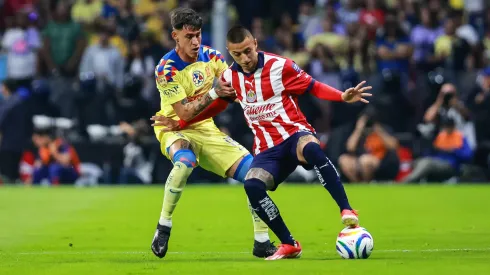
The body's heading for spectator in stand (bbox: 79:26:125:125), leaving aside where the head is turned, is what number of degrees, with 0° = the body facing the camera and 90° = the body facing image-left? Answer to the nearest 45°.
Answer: approximately 0°

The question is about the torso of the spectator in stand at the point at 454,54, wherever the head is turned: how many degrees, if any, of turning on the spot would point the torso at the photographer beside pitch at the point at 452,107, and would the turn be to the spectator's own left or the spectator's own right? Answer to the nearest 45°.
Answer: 0° — they already face them

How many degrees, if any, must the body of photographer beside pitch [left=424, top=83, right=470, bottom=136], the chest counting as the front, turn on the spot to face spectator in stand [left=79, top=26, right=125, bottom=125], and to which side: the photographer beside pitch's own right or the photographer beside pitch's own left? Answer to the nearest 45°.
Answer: approximately 90° to the photographer beside pitch's own right

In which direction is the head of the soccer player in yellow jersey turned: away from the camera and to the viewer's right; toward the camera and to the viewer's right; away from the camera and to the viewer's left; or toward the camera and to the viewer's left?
toward the camera and to the viewer's right

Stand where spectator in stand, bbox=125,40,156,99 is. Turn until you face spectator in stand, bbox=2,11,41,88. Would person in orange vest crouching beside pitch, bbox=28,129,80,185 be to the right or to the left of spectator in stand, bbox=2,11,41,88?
left

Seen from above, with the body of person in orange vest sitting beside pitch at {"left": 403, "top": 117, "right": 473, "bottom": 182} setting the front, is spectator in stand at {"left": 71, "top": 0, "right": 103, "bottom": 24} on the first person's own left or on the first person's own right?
on the first person's own right

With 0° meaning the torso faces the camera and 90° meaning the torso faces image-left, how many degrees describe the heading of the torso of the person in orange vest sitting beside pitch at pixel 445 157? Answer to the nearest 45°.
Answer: approximately 45°

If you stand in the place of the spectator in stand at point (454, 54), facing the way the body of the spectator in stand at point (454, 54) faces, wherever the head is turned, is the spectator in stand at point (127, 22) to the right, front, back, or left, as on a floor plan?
right

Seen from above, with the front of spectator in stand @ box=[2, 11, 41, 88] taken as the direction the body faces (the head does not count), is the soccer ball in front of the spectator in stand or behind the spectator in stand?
in front

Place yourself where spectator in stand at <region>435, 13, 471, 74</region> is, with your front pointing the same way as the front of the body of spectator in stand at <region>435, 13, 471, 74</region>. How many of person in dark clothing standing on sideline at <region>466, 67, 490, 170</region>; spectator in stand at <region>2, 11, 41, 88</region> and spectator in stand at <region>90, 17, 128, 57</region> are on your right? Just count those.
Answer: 2
